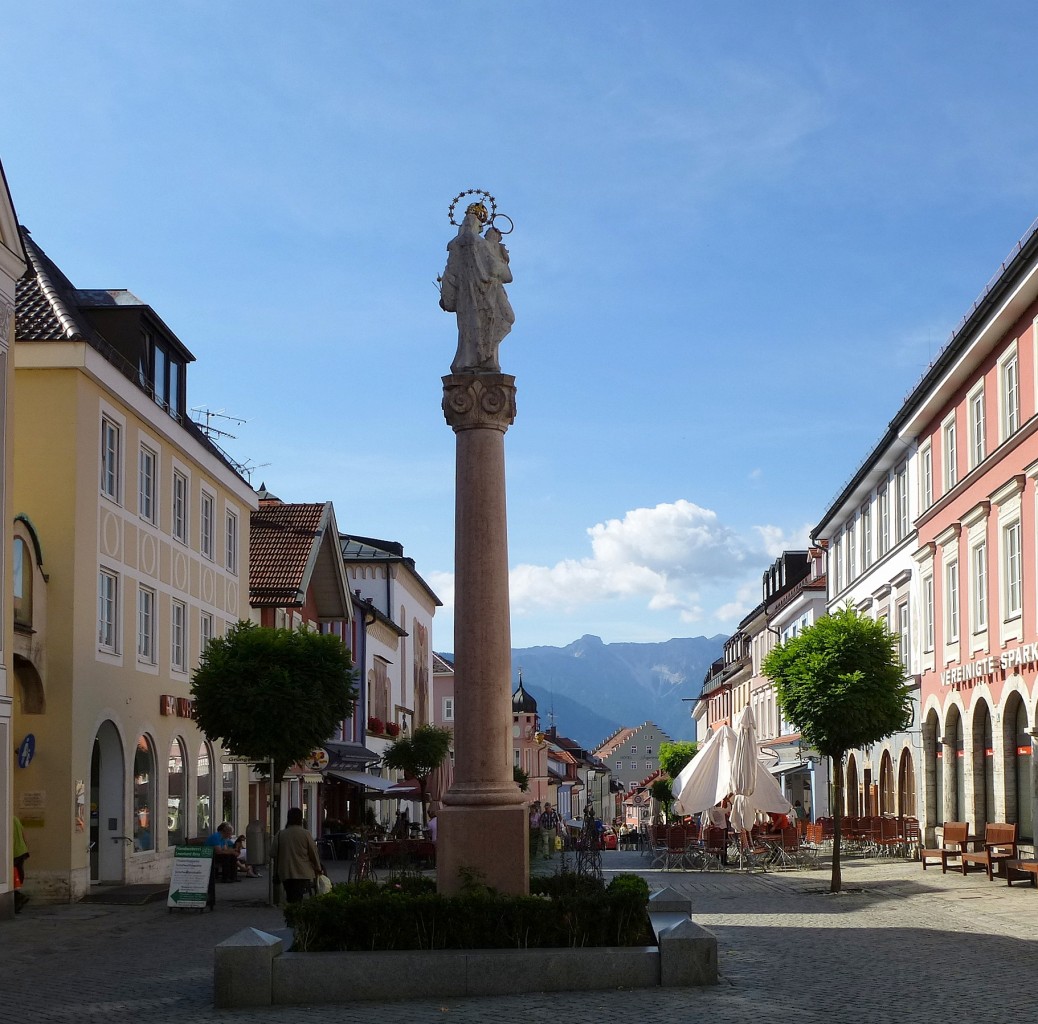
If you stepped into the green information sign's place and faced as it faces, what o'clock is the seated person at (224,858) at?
The seated person is roughly at 6 o'clock from the green information sign.

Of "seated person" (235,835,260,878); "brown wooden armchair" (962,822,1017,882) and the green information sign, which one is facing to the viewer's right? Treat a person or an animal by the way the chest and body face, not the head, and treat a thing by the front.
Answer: the seated person

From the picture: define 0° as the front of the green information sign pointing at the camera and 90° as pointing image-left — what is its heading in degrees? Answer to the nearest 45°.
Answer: approximately 0°

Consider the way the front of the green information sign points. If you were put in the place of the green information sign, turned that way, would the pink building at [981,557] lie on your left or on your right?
on your left

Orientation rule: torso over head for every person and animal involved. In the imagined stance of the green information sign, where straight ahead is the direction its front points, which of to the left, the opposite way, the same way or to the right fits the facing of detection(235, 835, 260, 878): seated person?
to the left

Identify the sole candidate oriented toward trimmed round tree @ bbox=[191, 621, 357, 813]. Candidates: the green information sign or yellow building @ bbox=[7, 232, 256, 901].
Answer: the yellow building

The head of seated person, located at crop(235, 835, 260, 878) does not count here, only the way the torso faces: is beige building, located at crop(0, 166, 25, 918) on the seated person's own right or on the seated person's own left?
on the seated person's own right

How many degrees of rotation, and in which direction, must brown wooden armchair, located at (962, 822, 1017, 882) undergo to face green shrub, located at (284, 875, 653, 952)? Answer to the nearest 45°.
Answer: approximately 45° to its left

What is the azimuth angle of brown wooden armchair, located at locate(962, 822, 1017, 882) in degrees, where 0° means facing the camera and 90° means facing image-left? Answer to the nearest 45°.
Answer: approximately 45°

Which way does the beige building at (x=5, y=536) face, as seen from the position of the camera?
facing to the right of the viewer

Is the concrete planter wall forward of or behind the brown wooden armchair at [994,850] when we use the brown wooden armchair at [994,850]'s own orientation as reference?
forward

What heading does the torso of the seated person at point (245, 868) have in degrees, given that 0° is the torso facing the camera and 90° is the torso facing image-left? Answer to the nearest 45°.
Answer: approximately 270°
